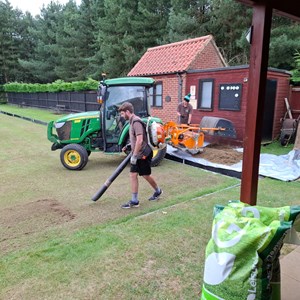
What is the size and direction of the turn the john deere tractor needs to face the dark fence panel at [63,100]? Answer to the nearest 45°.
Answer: approximately 90° to its right

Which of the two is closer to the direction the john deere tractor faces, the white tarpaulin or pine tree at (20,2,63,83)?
the pine tree

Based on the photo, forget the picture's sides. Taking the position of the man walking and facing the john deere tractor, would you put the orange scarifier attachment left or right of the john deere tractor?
right

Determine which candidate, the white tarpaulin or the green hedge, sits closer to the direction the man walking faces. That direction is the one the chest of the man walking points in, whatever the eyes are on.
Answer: the green hedge

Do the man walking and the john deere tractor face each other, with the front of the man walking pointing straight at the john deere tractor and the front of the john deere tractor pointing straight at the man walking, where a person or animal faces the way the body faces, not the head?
no

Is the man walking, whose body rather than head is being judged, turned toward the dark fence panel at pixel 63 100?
no

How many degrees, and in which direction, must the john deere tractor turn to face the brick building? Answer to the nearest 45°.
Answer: approximately 135° to its right

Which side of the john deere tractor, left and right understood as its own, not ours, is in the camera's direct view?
left

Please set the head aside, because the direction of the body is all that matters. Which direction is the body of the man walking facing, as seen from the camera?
to the viewer's left

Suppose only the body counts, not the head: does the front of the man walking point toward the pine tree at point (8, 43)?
no

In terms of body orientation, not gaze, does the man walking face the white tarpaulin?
no

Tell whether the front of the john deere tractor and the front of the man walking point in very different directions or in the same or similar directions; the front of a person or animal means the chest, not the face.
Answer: same or similar directions

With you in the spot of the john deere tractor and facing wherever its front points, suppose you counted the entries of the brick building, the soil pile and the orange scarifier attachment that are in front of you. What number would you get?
0

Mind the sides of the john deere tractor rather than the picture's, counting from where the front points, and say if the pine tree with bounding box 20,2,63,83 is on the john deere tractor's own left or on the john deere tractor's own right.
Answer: on the john deere tractor's own right

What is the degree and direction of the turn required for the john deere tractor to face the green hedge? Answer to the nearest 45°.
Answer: approximately 90° to its right

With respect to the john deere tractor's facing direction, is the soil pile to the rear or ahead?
to the rear
